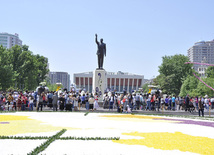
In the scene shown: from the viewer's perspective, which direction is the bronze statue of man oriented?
toward the camera
